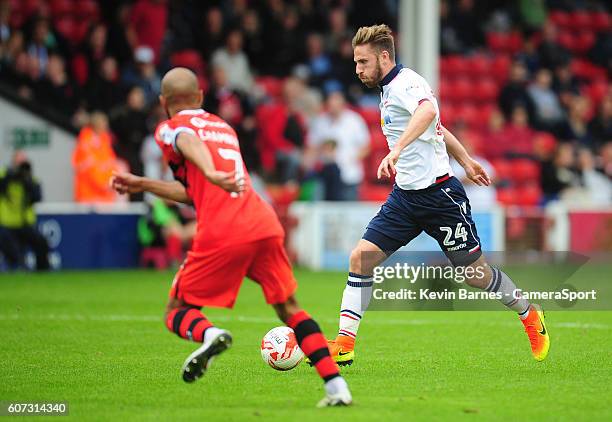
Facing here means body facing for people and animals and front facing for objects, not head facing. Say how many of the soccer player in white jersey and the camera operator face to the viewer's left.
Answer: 1

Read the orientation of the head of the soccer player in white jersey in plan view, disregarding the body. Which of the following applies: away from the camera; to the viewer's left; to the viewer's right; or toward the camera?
to the viewer's left

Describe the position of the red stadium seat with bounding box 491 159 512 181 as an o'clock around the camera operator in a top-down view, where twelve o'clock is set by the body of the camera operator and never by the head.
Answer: The red stadium seat is roughly at 10 o'clock from the camera operator.

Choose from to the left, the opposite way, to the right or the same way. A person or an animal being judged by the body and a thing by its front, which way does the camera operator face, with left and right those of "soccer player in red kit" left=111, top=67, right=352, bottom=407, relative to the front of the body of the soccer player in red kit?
the opposite way

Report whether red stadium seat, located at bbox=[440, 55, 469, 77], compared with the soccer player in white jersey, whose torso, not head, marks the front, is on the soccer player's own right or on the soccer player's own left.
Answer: on the soccer player's own right

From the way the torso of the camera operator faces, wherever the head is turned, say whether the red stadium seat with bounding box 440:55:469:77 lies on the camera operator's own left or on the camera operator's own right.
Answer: on the camera operator's own left

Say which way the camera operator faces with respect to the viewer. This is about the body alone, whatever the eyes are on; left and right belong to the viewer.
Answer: facing the viewer and to the right of the viewer

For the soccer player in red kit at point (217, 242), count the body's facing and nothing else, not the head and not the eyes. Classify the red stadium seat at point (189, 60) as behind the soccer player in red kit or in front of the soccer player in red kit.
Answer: in front

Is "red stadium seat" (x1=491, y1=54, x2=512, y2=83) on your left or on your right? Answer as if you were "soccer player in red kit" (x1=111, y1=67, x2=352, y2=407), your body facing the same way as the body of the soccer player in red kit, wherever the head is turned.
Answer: on your right

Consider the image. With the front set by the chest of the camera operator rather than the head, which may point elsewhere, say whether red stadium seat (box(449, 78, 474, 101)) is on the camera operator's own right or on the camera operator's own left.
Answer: on the camera operator's own left

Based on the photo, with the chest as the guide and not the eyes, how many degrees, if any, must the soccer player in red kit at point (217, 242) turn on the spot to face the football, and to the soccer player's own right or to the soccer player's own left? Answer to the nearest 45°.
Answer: approximately 45° to the soccer player's own right

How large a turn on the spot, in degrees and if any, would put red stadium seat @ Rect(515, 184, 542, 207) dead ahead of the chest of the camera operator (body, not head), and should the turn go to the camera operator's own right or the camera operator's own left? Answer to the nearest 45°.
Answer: approximately 45° to the camera operator's own left

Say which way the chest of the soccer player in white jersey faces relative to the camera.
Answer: to the viewer's left
